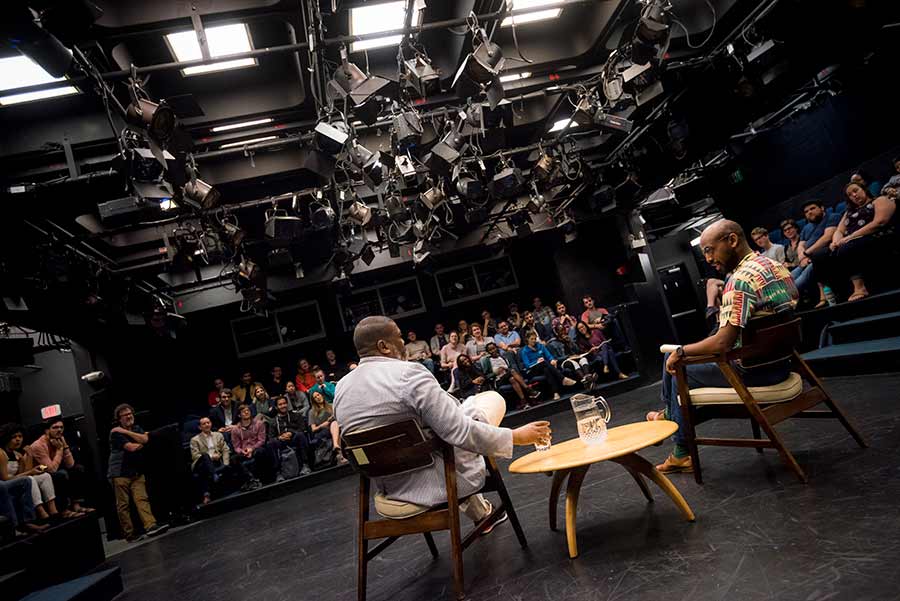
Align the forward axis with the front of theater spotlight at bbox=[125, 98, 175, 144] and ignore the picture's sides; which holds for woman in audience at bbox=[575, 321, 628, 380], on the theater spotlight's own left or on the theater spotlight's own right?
on the theater spotlight's own left

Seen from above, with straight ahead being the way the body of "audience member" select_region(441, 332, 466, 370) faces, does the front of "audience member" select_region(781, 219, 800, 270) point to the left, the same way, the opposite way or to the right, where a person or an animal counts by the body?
to the right

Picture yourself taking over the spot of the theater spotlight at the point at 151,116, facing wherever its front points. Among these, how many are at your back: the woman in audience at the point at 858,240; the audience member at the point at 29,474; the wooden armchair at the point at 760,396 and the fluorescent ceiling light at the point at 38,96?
2

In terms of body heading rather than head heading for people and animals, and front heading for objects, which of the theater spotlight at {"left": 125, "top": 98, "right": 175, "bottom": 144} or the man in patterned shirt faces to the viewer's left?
the man in patterned shirt

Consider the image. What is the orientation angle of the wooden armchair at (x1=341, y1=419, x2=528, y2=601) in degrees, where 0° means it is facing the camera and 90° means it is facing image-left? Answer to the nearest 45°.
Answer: approximately 225°

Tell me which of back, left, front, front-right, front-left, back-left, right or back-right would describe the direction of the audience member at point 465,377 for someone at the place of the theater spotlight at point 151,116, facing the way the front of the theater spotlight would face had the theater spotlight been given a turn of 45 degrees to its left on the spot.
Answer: front-left

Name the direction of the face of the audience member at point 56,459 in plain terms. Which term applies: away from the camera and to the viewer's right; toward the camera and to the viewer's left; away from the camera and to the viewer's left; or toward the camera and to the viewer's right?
toward the camera and to the viewer's right

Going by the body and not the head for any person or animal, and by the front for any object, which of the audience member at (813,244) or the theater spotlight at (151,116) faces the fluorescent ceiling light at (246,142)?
the audience member

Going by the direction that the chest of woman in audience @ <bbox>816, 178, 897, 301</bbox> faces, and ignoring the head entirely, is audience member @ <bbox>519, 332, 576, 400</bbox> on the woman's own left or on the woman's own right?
on the woman's own right

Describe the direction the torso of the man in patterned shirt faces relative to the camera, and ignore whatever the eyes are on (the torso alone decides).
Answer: to the viewer's left

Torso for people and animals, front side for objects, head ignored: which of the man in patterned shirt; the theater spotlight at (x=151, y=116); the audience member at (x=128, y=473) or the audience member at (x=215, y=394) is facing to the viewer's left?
the man in patterned shirt

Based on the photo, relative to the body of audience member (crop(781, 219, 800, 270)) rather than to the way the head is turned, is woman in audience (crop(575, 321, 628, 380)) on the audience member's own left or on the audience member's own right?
on the audience member's own right

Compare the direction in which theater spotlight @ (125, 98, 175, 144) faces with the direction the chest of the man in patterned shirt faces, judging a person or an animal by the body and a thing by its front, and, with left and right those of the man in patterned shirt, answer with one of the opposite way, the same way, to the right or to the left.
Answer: the opposite way
